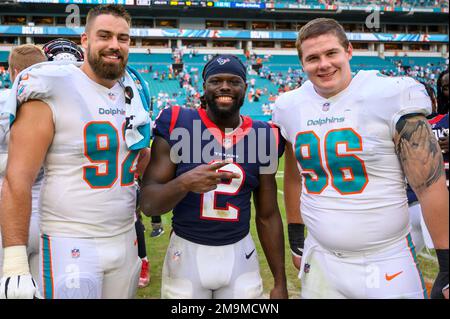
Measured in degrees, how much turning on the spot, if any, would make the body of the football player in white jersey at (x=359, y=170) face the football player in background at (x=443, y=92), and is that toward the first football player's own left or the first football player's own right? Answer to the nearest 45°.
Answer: approximately 135° to the first football player's own right

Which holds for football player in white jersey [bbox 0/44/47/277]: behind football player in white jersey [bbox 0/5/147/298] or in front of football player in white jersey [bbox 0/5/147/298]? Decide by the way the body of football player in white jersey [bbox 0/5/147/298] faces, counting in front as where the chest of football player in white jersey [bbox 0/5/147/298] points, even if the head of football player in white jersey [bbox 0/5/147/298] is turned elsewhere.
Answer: behind

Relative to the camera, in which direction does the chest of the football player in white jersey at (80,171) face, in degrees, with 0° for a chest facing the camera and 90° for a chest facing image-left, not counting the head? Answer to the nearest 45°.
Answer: approximately 315°

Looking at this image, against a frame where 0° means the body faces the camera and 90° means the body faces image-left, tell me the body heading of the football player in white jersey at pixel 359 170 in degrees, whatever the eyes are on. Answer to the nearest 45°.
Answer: approximately 45°

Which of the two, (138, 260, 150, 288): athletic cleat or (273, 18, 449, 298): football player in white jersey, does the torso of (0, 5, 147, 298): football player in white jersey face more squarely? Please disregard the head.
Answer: the football player in white jersey

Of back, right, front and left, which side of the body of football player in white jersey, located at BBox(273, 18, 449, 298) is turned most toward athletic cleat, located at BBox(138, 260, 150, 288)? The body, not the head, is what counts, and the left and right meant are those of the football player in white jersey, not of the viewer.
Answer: right

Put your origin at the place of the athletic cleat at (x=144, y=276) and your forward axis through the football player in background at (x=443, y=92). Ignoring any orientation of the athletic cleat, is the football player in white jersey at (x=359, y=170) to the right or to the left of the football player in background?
right
